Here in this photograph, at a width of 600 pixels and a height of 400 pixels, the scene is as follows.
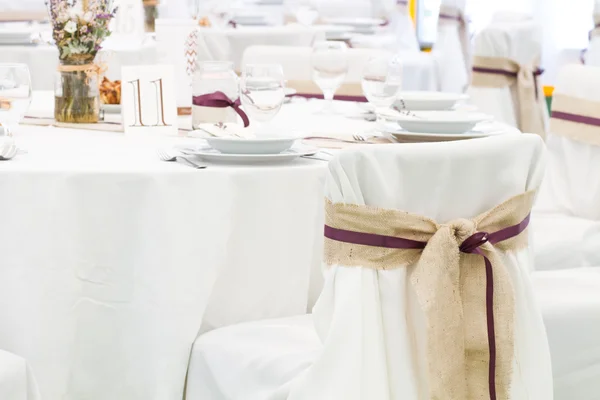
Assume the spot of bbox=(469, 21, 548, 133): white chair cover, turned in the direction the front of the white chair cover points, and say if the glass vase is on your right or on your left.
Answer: on your left

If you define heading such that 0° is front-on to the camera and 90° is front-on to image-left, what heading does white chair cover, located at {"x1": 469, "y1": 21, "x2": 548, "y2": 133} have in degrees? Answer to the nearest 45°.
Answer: approximately 135°

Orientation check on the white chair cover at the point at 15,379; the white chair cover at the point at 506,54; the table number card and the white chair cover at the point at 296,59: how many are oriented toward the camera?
2

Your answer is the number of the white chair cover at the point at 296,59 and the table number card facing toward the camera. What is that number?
2

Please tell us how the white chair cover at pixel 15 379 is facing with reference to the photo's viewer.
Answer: facing away from the viewer and to the right of the viewer

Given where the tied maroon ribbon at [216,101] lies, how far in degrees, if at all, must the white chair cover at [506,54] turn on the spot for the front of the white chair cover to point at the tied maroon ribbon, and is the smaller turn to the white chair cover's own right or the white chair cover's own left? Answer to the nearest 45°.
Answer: approximately 135° to the white chair cover's own left

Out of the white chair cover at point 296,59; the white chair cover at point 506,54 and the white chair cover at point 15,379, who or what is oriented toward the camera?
the white chair cover at point 296,59

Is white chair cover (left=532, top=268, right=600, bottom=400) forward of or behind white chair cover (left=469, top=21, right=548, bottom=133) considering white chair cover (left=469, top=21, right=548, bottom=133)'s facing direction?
behind

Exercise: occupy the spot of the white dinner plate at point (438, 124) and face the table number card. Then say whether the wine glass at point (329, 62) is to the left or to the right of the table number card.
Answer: right

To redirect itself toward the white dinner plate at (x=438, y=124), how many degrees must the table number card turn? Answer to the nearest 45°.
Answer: approximately 90° to its left

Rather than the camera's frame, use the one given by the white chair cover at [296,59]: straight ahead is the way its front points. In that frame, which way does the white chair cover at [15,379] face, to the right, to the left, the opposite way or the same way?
the opposite way
